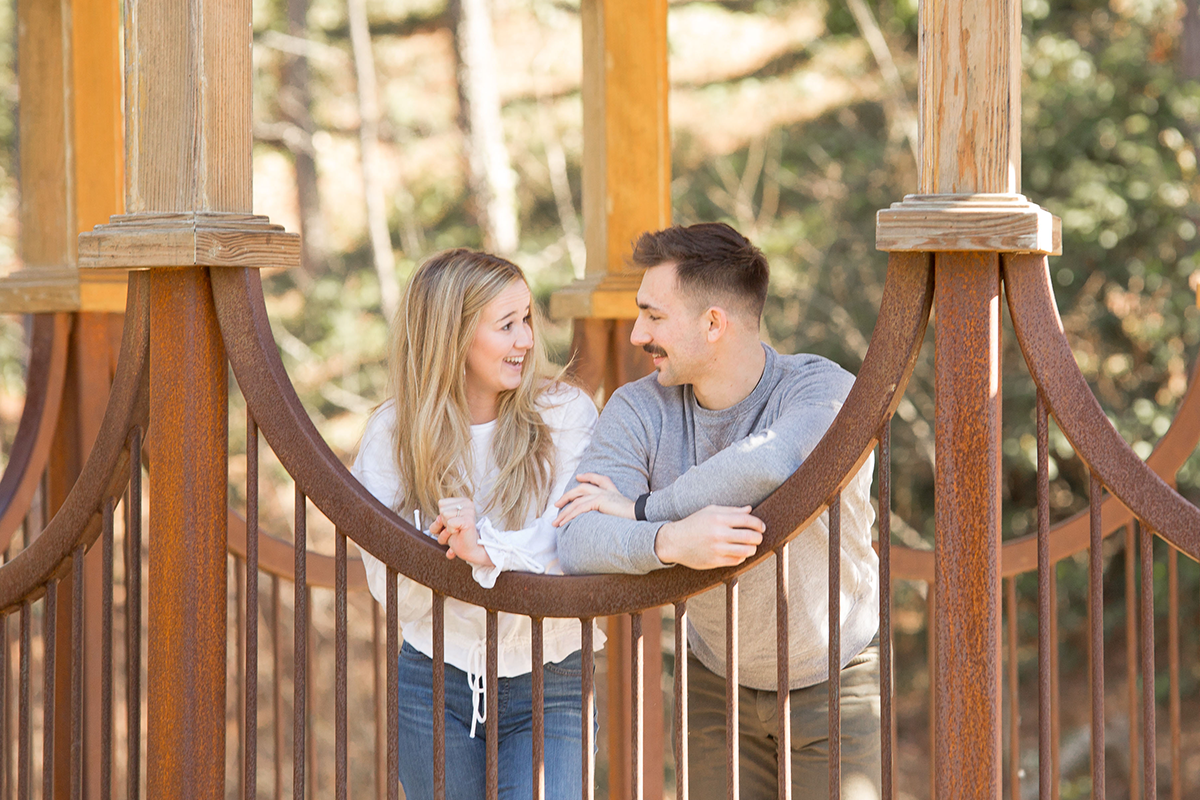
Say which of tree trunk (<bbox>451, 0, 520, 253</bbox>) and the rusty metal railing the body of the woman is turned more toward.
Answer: the rusty metal railing

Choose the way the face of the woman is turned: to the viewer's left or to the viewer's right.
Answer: to the viewer's right

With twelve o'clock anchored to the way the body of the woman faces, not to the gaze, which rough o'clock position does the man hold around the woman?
The man is roughly at 10 o'clock from the woman.

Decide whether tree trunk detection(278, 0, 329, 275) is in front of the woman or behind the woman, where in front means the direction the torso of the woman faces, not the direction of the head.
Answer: behind

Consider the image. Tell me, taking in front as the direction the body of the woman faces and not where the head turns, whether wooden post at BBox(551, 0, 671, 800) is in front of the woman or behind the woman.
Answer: behind

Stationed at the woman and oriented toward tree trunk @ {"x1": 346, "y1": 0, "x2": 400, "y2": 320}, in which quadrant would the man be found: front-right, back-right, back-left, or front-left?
back-right

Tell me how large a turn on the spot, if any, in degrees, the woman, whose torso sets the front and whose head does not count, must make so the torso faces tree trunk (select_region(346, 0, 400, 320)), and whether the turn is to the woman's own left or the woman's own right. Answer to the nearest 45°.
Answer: approximately 180°

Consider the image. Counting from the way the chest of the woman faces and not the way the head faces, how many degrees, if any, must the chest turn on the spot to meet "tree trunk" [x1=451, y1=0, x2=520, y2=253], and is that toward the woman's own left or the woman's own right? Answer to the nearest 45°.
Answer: approximately 180°

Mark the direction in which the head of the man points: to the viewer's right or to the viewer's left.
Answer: to the viewer's left

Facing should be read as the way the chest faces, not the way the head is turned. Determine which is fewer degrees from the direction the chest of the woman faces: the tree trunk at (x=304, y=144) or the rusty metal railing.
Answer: the rusty metal railing

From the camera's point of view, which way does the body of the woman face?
toward the camera

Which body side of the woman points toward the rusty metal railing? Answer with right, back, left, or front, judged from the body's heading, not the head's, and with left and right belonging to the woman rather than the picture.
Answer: front
